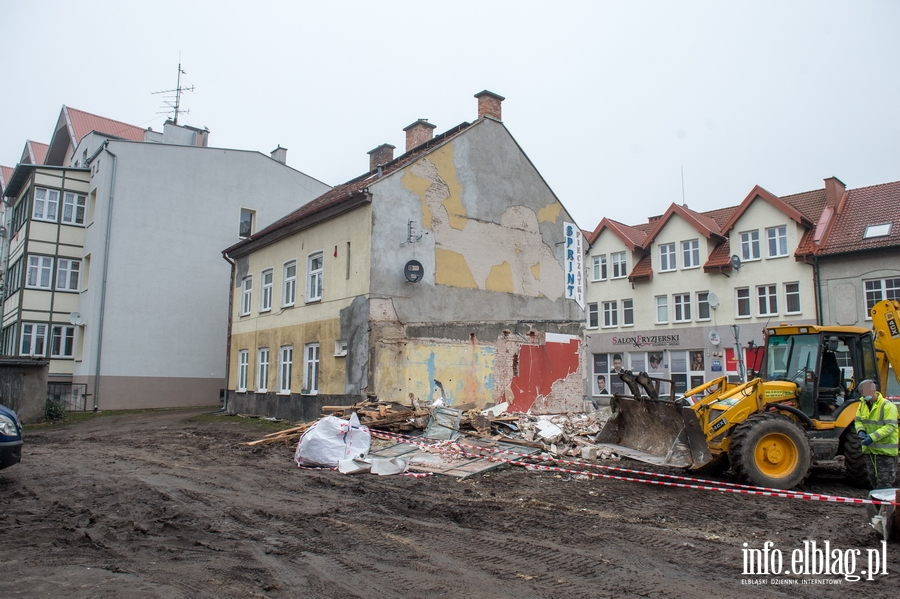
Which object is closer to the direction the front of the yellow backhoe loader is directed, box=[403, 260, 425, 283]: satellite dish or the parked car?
the parked car

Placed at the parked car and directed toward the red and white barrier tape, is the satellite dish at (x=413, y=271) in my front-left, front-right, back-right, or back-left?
front-left

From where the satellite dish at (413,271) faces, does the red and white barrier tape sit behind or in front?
in front

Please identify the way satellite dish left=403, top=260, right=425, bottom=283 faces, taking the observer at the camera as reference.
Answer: facing the viewer

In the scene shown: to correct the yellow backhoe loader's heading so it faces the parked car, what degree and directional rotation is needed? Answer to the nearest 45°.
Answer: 0° — it already faces it

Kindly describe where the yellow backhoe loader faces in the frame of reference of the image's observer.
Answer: facing the viewer and to the left of the viewer

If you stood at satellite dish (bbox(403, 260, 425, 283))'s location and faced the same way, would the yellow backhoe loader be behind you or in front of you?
in front

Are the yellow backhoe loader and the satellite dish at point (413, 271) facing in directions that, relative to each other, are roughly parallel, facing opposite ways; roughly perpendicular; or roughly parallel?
roughly perpendicular

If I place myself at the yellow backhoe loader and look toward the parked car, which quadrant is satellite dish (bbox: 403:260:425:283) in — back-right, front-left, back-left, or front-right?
front-right

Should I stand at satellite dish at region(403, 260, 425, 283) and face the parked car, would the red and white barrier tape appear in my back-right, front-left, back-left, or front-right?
front-left

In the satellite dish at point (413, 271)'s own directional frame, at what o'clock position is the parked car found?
The parked car is roughly at 1 o'clock from the satellite dish.
